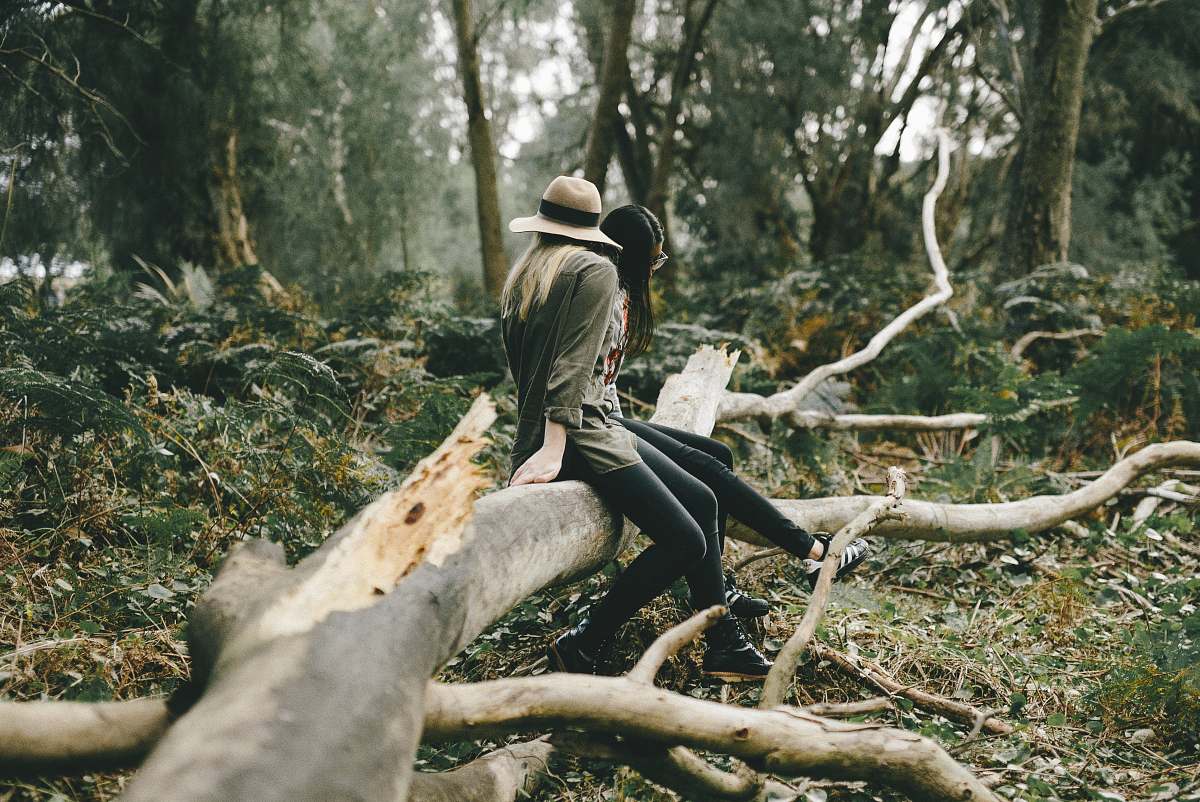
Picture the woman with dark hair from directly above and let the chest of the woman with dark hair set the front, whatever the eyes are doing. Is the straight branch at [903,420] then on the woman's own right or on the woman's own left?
on the woman's own left

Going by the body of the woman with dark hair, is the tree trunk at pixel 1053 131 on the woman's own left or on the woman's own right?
on the woman's own left

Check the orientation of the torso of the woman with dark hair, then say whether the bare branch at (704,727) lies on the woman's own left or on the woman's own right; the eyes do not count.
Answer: on the woman's own right

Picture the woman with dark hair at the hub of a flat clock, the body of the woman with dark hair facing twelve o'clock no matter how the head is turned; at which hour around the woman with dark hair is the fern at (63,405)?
The fern is roughly at 6 o'clock from the woman with dark hair.

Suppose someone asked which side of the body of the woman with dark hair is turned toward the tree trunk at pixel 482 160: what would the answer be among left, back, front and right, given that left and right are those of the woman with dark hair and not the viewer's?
left

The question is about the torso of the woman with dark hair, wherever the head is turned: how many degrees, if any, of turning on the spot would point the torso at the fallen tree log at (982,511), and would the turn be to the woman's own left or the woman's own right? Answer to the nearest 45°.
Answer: approximately 45° to the woman's own left

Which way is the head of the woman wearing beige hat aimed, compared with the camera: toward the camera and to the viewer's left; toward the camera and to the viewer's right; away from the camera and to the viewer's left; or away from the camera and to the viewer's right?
away from the camera and to the viewer's right

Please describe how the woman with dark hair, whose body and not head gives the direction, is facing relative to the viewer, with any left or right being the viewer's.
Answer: facing to the right of the viewer

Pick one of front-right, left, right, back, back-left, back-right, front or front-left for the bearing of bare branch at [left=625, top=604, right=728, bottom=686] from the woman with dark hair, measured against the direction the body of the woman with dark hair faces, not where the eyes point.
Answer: right

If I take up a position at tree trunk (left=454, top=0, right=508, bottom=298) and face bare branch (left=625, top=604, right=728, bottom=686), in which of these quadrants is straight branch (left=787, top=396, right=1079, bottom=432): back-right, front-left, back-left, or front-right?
front-left

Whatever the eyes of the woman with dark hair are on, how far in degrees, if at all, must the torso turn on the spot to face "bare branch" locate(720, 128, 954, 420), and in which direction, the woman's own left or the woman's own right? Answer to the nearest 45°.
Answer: approximately 90° to the woman's own left

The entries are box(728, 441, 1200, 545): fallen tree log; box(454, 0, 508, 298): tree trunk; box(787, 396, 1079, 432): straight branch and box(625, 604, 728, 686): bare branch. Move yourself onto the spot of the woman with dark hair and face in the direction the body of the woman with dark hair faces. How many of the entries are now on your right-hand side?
1
